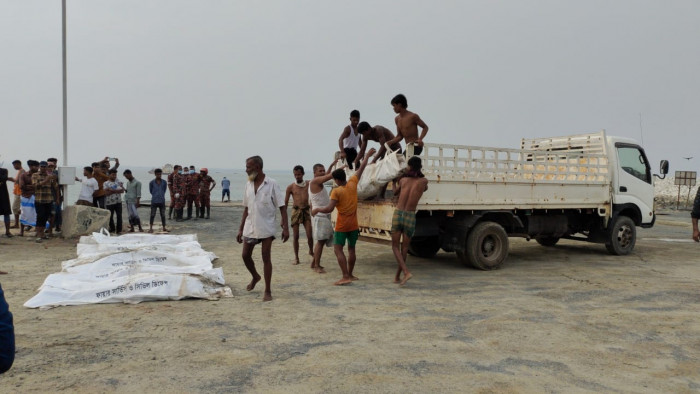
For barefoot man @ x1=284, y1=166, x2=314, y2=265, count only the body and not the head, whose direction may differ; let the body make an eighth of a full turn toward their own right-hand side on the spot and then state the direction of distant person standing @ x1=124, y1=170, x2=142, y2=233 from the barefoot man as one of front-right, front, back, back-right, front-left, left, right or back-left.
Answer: right

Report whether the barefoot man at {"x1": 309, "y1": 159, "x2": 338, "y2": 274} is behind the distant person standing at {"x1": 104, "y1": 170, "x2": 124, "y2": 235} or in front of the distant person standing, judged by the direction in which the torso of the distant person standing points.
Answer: in front

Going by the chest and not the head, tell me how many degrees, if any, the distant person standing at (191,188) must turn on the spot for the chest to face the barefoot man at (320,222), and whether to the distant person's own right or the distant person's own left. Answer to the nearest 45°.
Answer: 0° — they already face them

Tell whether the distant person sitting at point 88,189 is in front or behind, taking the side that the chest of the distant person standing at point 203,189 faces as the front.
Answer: in front

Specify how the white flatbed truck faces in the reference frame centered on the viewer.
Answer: facing away from the viewer and to the right of the viewer

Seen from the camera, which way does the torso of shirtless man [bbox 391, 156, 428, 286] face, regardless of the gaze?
away from the camera

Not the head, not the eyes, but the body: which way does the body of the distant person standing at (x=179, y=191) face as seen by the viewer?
toward the camera

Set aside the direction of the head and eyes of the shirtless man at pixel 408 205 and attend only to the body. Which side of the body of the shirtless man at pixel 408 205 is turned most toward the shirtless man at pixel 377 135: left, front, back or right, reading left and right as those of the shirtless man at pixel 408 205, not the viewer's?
front
